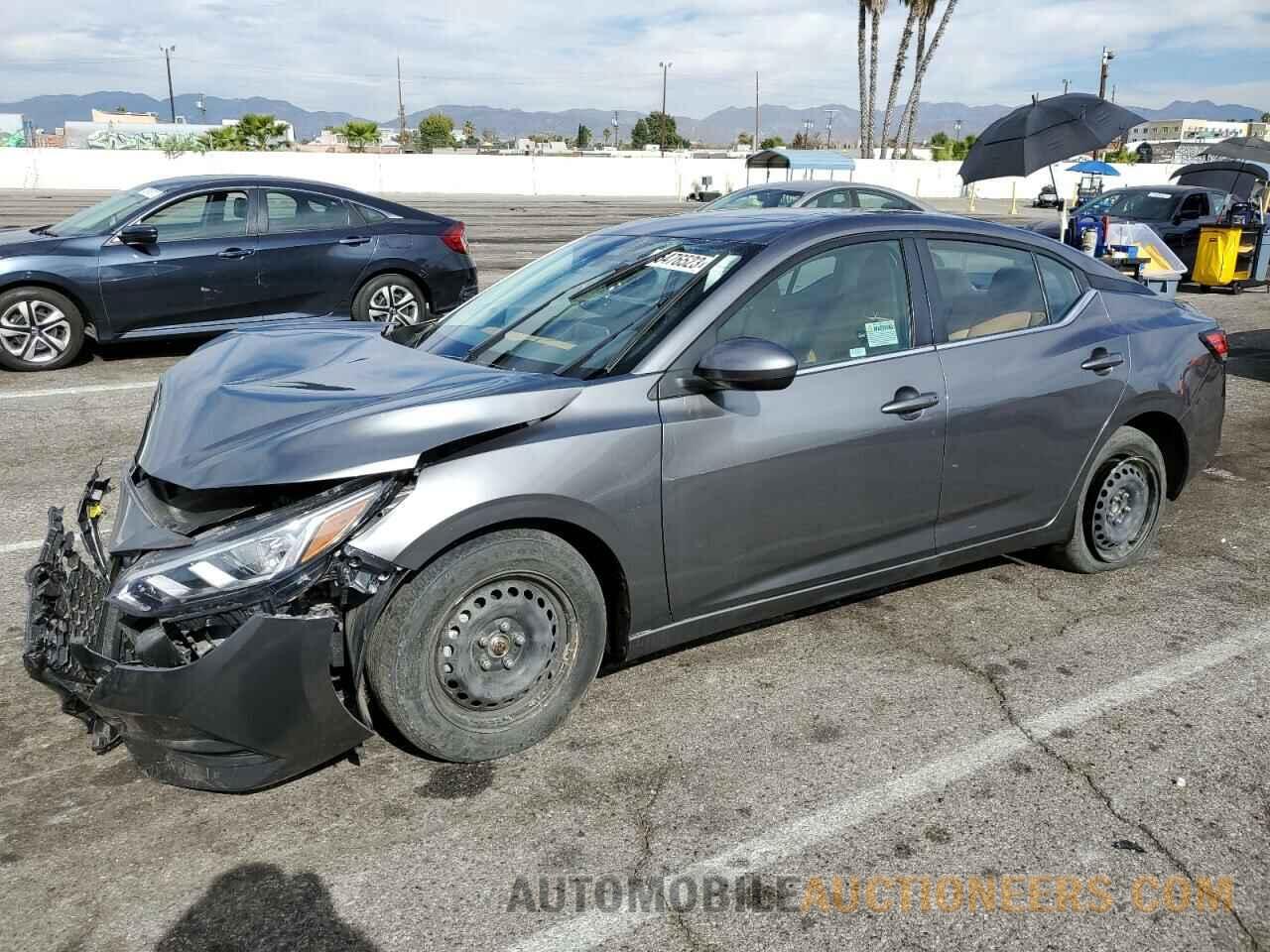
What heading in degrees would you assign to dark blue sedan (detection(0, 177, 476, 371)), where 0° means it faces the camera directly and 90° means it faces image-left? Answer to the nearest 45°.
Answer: approximately 90°

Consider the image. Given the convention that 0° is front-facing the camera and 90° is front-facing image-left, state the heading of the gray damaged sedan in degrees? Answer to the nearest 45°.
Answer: approximately 45°

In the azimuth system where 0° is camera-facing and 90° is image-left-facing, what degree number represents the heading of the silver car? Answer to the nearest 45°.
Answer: approximately 45°

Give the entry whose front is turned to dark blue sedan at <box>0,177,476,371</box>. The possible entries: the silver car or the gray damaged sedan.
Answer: the silver car

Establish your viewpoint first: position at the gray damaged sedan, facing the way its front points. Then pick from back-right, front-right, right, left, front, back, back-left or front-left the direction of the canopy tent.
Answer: back-right

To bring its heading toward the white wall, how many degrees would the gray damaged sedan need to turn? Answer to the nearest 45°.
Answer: approximately 135° to its right
